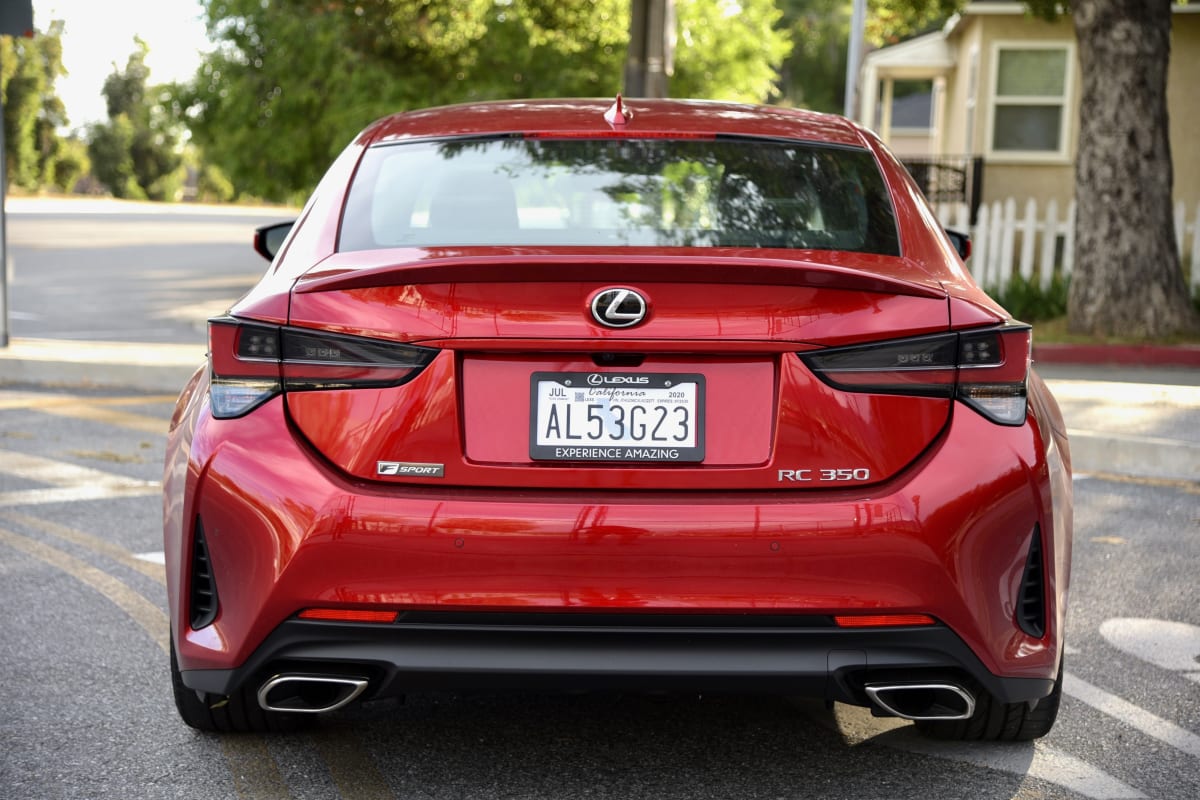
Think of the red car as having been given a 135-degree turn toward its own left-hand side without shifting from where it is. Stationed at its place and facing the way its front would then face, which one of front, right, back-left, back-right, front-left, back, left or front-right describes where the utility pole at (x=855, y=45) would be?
back-right

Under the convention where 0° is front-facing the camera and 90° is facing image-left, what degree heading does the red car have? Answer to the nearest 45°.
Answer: approximately 180°

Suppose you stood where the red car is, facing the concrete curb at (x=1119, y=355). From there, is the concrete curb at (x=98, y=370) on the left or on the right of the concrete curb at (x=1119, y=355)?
left

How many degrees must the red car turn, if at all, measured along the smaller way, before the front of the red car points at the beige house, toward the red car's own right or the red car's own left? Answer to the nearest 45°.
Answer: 0° — it already faces it

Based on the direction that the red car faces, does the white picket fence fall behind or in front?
in front

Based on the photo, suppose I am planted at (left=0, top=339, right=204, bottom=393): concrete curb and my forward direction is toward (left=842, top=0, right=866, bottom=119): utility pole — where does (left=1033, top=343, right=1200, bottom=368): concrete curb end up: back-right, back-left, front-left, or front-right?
front-right

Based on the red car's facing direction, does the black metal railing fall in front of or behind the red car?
in front
